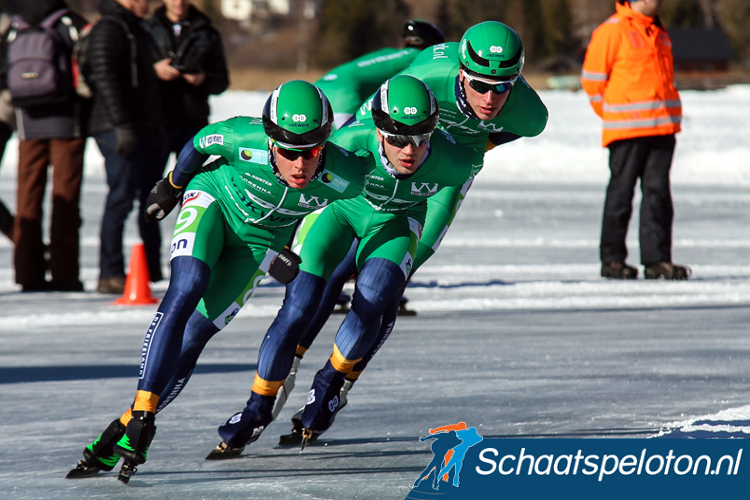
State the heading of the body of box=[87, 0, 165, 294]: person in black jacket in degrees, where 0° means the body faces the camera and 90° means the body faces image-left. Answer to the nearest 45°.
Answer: approximately 315°

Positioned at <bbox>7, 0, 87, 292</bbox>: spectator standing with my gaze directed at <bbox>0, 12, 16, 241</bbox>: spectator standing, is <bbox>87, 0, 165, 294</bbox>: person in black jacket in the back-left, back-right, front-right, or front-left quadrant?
back-right

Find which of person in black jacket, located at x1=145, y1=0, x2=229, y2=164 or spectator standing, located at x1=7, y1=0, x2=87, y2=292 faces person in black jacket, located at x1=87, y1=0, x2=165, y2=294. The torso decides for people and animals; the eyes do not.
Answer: person in black jacket, located at x1=145, y1=0, x2=229, y2=164

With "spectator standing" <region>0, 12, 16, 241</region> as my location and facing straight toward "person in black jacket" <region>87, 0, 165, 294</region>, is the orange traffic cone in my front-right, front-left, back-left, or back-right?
front-right

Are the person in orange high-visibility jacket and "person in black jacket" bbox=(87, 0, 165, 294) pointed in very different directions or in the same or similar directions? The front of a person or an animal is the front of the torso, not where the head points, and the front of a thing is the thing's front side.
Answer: same or similar directions

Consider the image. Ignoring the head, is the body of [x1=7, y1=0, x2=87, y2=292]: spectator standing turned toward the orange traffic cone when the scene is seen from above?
no

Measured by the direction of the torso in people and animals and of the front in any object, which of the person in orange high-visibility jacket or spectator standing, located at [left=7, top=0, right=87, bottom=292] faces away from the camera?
the spectator standing

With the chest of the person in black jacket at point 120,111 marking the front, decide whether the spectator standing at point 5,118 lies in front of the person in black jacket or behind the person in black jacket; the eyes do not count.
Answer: behind

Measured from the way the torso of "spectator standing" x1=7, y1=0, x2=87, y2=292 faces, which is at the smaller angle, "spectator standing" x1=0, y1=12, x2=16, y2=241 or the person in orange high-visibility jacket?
the spectator standing

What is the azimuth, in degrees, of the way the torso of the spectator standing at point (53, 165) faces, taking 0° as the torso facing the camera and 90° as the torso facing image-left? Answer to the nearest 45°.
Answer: approximately 180°

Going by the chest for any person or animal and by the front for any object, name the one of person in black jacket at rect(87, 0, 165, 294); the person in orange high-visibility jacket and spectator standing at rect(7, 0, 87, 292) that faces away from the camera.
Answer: the spectator standing

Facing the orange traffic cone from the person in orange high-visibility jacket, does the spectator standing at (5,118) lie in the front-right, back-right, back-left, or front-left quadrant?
front-right

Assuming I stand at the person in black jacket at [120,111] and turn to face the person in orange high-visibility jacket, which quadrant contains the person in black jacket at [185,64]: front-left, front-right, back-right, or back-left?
front-left

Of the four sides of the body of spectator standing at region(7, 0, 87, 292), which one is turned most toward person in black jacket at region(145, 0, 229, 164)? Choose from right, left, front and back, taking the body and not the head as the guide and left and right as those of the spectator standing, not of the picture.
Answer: right
